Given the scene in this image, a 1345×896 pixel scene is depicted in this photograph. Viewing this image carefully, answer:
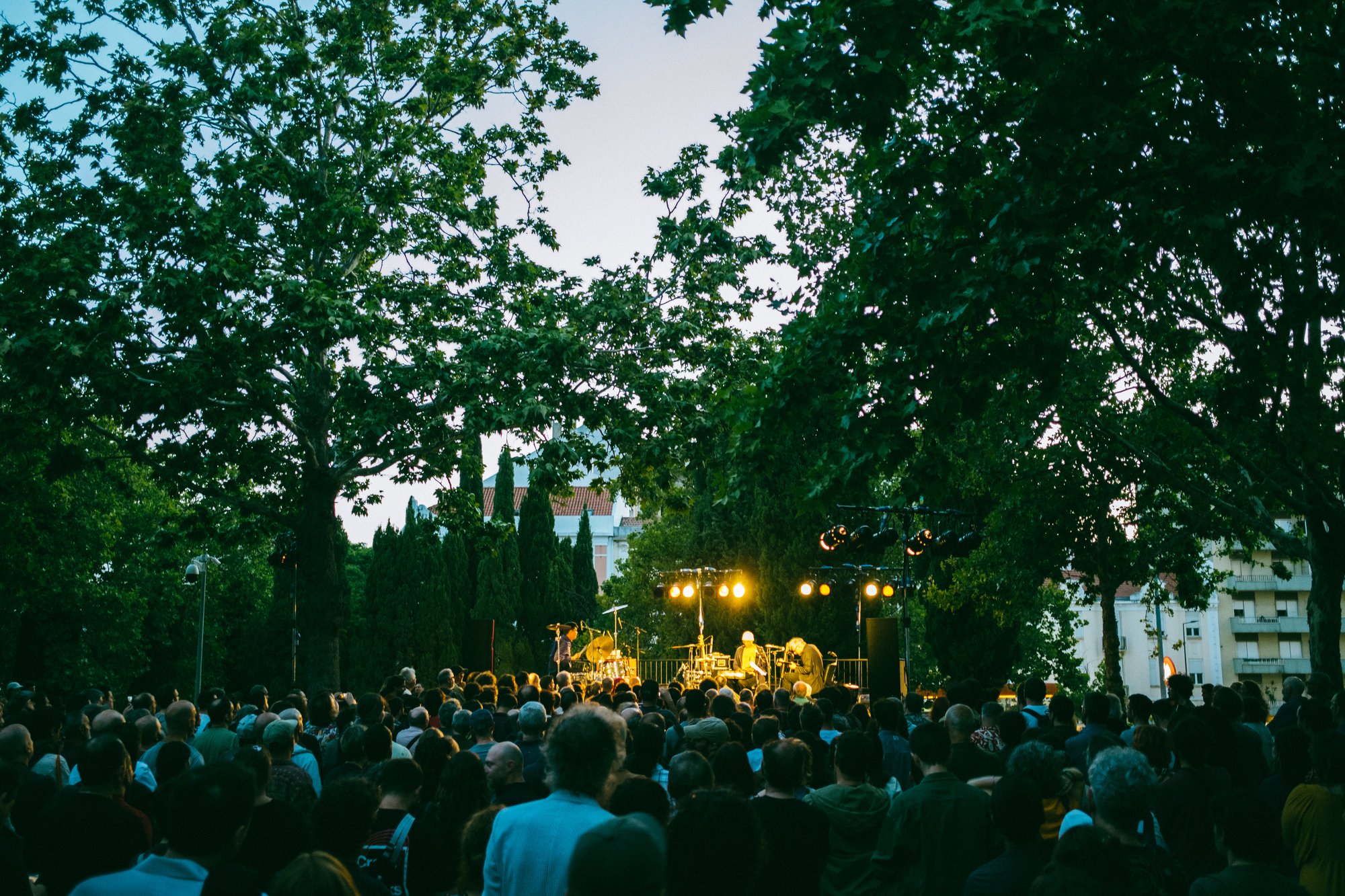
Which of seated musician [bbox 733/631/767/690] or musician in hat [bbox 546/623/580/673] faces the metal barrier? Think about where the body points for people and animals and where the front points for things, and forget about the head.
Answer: the musician in hat

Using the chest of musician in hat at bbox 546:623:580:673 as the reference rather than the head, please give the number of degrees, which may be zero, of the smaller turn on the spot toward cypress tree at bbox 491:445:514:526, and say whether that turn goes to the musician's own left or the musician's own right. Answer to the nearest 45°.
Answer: approximately 90° to the musician's own left

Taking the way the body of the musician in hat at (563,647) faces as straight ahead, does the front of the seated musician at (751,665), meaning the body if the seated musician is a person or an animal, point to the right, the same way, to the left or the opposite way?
to the right

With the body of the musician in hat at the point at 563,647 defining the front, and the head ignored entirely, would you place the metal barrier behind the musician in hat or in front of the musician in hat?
in front

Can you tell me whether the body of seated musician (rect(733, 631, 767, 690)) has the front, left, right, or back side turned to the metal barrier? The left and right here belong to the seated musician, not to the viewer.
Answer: back

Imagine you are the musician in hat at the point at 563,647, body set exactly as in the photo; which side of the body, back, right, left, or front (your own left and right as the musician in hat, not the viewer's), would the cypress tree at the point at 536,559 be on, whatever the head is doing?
left

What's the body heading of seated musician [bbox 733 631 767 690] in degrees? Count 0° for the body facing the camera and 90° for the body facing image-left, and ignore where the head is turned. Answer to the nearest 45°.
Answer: approximately 0°

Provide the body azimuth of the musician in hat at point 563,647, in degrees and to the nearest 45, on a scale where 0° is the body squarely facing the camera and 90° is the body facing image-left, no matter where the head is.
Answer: approximately 270°
